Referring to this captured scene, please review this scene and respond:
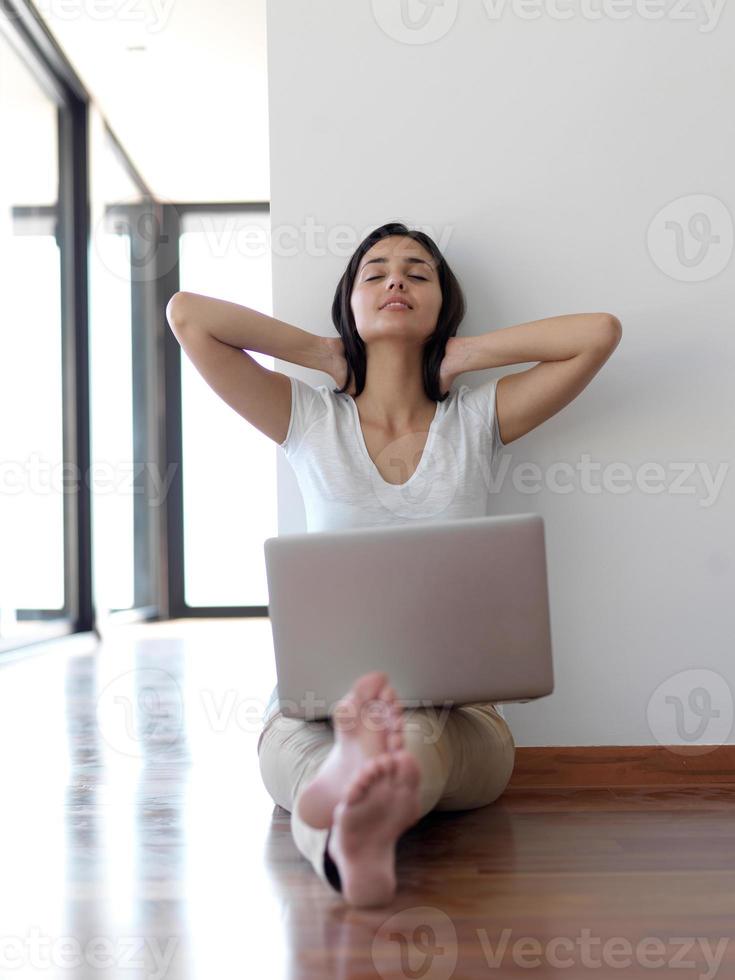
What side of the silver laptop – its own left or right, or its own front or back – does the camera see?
back

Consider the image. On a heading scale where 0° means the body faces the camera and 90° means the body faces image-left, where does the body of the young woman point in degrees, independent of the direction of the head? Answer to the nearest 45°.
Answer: approximately 0°
